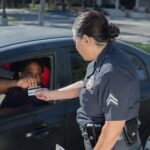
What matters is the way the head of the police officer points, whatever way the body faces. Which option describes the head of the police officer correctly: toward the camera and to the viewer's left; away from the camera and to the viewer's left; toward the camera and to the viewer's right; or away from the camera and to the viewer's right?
away from the camera and to the viewer's left

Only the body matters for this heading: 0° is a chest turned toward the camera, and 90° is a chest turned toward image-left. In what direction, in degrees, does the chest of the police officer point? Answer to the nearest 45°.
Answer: approximately 90°

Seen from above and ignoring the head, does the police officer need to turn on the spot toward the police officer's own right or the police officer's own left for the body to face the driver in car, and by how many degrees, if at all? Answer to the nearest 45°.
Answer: approximately 45° to the police officer's own right
